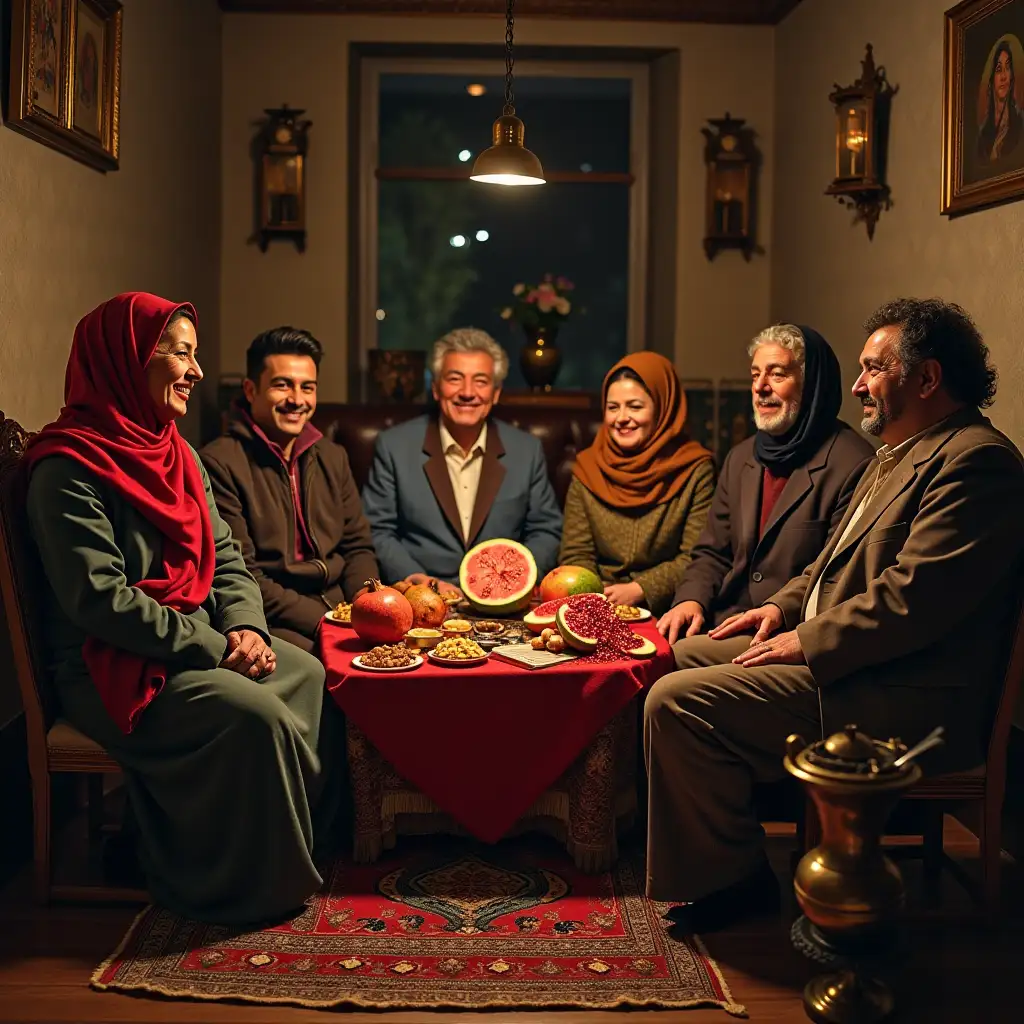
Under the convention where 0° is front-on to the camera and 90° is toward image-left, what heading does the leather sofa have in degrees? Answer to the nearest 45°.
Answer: approximately 0°

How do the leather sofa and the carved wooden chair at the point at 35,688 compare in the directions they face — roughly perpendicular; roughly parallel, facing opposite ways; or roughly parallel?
roughly perpendicular

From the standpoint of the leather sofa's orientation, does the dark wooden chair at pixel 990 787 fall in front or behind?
in front

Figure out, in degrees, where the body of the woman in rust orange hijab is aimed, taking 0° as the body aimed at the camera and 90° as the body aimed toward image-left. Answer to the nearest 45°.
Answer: approximately 45°

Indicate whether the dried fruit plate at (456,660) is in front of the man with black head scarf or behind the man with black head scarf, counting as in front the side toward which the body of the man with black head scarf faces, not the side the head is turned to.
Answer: in front

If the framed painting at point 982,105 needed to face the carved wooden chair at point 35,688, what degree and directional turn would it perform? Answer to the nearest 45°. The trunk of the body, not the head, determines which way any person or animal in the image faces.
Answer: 0° — it already faces it

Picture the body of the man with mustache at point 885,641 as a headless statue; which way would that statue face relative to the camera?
to the viewer's left

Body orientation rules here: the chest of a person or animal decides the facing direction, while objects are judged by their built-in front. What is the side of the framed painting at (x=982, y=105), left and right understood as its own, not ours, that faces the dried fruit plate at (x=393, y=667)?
front

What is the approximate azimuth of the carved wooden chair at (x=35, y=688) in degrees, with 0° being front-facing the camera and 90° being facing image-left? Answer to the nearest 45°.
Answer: approximately 270°
